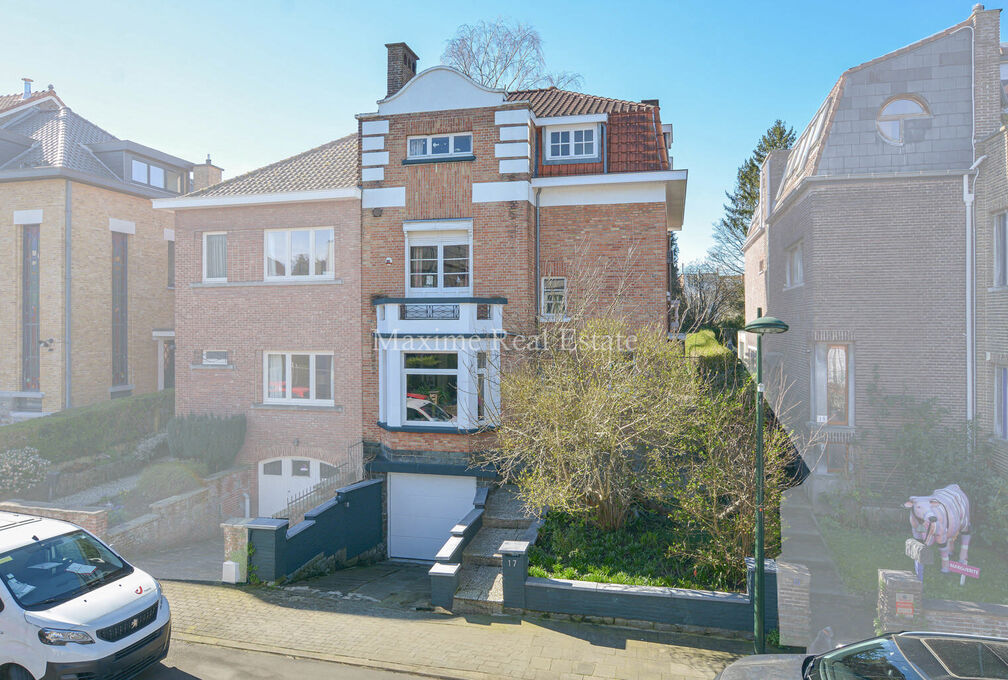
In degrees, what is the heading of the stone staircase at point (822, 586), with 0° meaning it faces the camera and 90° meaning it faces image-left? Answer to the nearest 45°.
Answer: approximately 0°

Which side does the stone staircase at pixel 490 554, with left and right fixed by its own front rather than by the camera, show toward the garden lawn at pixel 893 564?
left

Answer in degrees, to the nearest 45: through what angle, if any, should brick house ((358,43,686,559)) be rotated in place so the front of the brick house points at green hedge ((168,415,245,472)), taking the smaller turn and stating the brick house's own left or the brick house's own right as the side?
approximately 90° to the brick house's own right

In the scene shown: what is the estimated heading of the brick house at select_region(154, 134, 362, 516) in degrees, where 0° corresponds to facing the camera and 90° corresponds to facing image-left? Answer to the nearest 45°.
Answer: approximately 0°

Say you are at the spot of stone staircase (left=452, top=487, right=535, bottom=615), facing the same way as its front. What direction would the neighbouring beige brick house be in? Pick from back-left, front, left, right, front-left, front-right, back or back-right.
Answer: back-right

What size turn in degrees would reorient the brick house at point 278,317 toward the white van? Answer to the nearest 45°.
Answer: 0° — it already faces it

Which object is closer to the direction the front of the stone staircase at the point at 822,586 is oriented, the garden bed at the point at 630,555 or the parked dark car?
the parked dark car

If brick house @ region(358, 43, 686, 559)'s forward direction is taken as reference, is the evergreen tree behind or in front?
behind

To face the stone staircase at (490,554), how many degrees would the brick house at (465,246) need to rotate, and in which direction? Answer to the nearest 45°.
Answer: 0° — it already faces it
